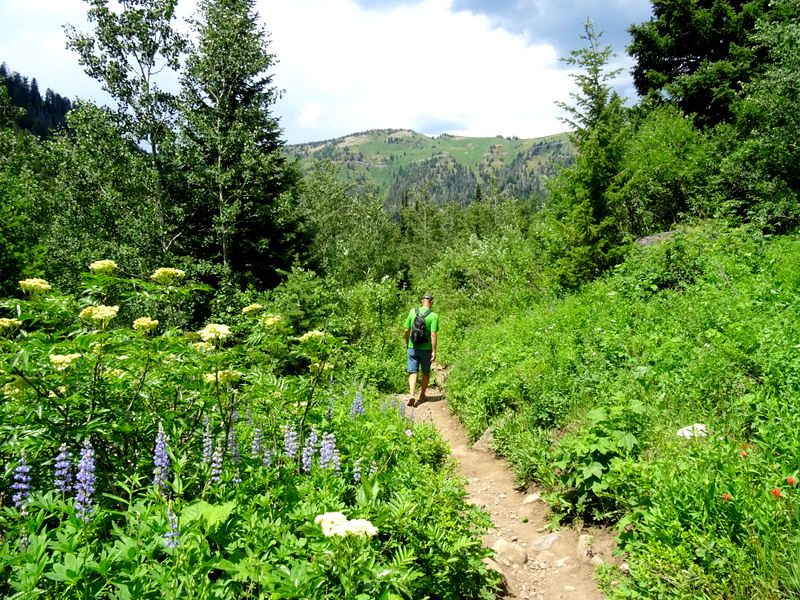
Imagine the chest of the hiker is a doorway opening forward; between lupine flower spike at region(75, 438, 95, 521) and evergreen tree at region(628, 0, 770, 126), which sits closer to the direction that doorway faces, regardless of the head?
the evergreen tree

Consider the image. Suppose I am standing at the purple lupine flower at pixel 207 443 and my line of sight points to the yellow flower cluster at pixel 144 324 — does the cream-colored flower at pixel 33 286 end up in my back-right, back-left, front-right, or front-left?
front-left

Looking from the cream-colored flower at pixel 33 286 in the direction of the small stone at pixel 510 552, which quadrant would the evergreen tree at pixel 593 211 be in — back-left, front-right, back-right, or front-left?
front-left

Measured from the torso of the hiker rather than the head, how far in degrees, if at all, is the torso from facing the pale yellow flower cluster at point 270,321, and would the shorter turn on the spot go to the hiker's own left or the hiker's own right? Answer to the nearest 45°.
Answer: approximately 180°

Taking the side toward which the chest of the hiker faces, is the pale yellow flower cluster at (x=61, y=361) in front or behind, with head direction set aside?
behind

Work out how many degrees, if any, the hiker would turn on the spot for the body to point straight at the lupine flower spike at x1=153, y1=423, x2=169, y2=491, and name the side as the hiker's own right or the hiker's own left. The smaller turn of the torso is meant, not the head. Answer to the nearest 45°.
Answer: approximately 180°

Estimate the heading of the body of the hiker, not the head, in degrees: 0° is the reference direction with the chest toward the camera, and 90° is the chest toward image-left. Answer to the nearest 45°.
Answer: approximately 180°

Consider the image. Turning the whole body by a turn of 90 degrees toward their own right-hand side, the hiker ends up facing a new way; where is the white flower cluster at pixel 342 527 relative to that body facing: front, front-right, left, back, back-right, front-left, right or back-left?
right

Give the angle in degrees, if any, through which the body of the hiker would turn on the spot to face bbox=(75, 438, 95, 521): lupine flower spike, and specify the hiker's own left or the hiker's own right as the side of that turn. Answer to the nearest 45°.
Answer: approximately 180°
